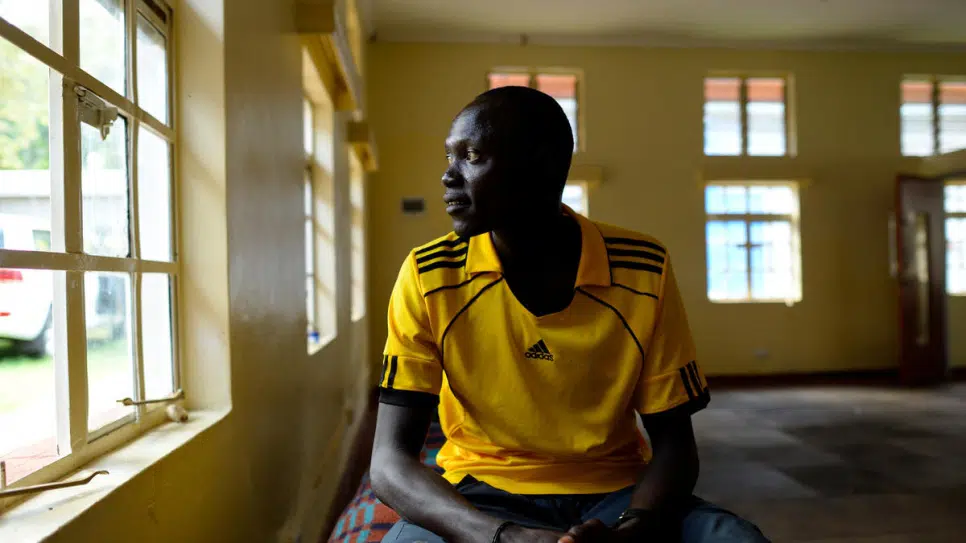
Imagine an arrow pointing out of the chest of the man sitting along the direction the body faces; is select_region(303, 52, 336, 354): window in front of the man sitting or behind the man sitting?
behind

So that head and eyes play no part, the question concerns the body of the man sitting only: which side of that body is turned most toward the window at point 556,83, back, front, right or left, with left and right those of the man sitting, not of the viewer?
back

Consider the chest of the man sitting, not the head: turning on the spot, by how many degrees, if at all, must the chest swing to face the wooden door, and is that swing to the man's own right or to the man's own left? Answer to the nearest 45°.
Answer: approximately 135° to the man's own left

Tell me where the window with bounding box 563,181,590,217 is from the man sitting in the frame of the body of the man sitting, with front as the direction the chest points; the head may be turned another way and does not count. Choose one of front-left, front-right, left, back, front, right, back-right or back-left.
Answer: back

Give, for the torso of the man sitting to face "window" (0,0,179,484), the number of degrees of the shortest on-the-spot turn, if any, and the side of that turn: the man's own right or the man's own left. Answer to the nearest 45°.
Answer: approximately 90° to the man's own right

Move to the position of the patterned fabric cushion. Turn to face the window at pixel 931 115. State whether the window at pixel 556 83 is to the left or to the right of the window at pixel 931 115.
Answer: left

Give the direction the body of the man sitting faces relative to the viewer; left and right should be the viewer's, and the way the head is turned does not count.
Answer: facing the viewer

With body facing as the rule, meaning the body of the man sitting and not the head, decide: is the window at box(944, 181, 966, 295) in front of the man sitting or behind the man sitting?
behind

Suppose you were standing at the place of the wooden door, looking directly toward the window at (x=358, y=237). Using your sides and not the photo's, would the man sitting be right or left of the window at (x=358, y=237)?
left

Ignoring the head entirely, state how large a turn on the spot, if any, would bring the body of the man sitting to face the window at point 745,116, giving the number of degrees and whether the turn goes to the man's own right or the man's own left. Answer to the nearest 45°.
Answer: approximately 180°

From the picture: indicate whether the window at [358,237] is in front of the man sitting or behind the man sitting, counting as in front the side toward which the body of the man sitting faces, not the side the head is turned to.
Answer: behind

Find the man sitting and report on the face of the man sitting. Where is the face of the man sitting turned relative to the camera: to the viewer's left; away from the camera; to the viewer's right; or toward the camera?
to the viewer's left
